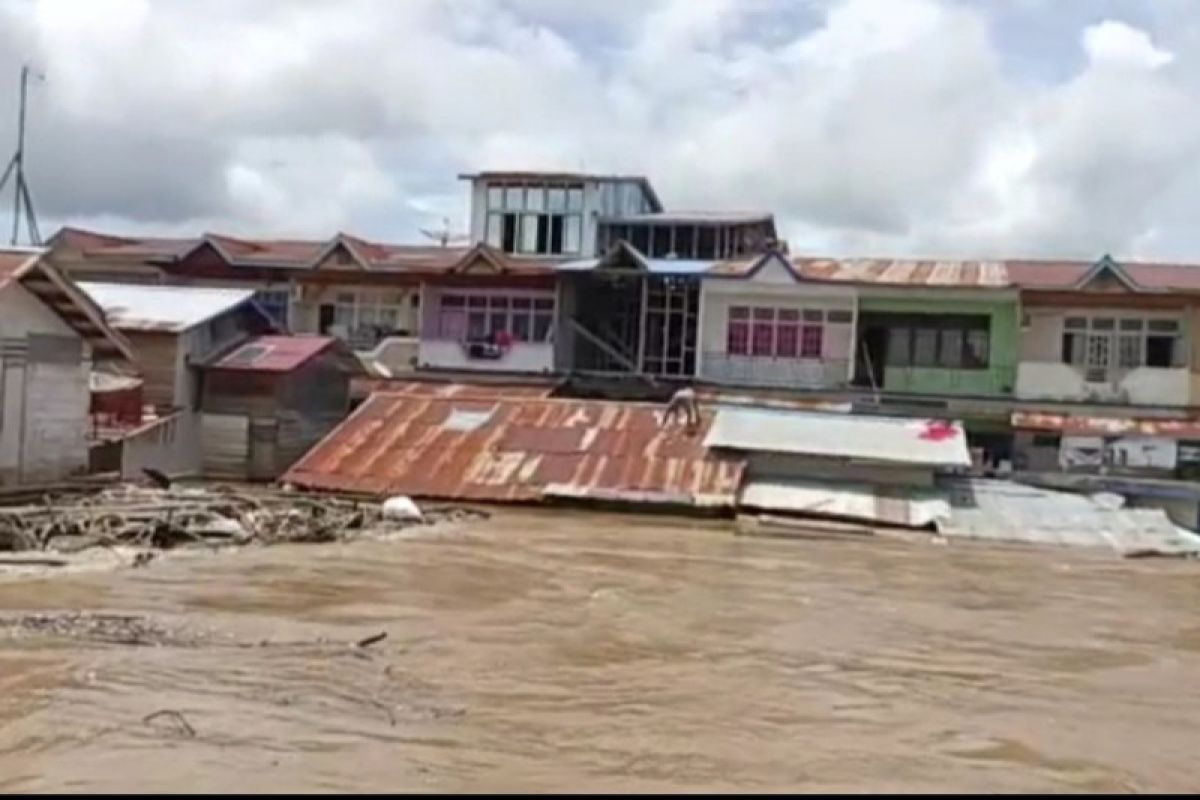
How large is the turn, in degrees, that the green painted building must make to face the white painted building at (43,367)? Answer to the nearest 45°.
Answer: approximately 45° to its right

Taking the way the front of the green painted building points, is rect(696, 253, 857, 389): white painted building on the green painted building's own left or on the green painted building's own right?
on the green painted building's own right

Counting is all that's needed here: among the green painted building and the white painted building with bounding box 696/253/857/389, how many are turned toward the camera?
2

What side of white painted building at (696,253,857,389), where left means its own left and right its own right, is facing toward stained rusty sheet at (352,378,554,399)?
right

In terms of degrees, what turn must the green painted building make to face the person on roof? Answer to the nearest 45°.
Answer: approximately 45° to its right

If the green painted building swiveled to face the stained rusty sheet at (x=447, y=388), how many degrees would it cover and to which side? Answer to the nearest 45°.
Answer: approximately 90° to its right

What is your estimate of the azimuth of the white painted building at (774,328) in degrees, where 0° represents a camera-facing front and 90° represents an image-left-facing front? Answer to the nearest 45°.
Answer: approximately 0°

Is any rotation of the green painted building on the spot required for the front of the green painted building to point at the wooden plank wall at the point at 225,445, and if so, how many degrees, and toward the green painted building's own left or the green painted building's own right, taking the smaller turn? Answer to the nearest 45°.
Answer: approximately 45° to the green painted building's own right

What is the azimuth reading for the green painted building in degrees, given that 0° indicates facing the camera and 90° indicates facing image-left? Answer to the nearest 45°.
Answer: approximately 0°
